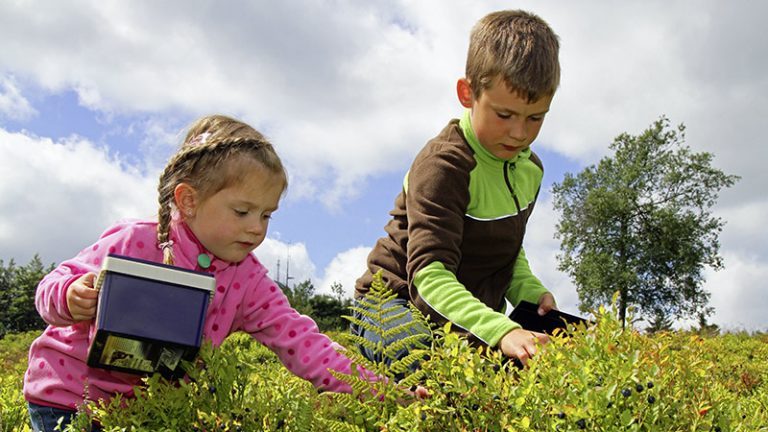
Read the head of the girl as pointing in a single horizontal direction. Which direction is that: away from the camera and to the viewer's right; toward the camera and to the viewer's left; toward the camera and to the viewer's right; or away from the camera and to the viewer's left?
toward the camera and to the viewer's right

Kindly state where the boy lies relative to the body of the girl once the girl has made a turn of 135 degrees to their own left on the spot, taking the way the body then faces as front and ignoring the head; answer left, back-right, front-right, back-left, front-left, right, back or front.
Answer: right

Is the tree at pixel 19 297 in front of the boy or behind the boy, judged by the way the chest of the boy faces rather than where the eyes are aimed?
behind

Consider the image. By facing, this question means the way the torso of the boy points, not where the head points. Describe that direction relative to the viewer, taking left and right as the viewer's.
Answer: facing the viewer and to the right of the viewer

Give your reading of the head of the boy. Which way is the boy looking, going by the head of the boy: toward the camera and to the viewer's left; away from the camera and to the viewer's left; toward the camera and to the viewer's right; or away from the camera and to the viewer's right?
toward the camera and to the viewer's right

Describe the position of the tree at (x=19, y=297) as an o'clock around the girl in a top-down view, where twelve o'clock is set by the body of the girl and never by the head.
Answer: The tree is roughly at 7 o'clock from the girl.
